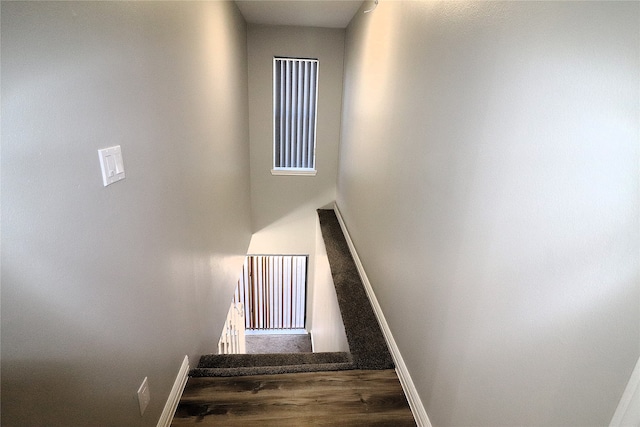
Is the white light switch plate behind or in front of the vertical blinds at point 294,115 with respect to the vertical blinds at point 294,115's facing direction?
in front

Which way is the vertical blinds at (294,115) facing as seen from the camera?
toward the camera

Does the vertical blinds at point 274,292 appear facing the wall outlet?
yes

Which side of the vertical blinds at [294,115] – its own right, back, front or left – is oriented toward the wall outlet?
front

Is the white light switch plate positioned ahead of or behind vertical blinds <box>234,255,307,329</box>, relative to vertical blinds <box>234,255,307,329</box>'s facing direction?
ahead

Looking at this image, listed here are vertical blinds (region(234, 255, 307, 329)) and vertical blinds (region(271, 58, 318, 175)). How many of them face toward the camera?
2

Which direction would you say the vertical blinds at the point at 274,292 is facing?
toward the camera
